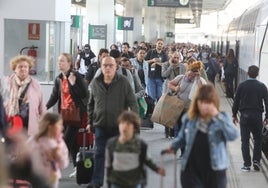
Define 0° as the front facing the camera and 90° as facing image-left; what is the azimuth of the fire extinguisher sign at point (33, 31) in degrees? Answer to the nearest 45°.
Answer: approximately 0°

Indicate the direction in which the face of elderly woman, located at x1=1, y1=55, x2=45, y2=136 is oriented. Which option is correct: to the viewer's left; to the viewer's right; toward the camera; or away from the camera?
toward the camera

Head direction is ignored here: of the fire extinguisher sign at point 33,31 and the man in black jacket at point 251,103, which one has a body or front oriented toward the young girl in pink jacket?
the fire extinguisher sign

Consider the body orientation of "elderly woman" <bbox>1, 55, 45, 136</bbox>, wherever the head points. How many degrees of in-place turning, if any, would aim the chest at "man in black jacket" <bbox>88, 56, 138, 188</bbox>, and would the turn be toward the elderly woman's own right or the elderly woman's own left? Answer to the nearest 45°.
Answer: approximately 90° to the elderly woman's own left

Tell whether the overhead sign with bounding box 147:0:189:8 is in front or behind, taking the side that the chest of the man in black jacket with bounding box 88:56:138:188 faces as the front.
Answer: behind

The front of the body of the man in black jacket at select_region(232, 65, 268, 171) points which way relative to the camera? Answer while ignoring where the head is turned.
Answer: away from the camera

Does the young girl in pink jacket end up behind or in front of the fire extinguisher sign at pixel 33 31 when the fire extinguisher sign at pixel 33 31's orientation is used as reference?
in front

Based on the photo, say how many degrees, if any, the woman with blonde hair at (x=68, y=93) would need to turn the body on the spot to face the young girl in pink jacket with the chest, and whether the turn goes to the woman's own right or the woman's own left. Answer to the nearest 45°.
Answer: approximately 45° to the woman's own left

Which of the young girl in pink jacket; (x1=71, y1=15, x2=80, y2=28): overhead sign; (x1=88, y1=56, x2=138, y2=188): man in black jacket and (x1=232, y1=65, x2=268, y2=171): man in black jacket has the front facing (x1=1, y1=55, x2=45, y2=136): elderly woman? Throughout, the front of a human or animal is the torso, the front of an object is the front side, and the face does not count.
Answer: the overhead sign

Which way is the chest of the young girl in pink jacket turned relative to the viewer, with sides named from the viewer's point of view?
facing the viewer and to the right of the viewer

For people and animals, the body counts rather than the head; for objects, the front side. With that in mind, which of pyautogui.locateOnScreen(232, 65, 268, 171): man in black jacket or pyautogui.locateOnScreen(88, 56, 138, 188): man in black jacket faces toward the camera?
pyautogui.locateOnScreen(88, 56, 138, 188): man in black jacket

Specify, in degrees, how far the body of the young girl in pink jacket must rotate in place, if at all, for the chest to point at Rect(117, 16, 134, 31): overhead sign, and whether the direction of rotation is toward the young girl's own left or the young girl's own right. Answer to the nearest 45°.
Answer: approximately 135° to the young girl's own left

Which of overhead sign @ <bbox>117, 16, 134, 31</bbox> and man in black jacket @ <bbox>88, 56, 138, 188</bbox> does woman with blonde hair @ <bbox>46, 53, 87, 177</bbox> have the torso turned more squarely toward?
the man in black jacket

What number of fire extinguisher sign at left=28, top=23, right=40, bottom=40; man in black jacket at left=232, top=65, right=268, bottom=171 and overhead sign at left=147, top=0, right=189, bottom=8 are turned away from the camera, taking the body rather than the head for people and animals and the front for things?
1

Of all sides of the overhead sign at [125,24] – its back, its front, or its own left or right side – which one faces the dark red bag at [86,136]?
front

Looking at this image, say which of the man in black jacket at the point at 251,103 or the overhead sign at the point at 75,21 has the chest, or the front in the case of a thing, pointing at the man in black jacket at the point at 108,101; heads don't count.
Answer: the overhead sign

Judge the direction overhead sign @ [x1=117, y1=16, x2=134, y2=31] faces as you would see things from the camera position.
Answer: facing the viewer

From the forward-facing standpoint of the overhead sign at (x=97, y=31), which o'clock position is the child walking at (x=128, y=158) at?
The child walking is roughly at 12 o'clock from the overhead sign.

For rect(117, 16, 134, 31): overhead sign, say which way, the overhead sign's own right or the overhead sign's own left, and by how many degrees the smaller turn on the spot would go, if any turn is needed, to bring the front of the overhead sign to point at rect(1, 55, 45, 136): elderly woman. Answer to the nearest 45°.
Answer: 0° — it already faces them

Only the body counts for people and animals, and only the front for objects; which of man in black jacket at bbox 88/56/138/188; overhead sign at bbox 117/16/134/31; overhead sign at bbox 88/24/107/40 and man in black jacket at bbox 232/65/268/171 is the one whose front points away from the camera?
man in black jacket at bbox 232/65/268/171
